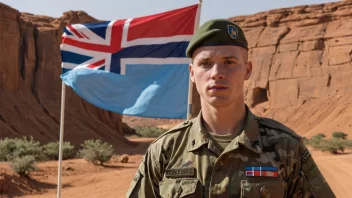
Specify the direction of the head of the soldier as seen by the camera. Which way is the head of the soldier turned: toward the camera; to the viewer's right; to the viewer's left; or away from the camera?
toward the camera

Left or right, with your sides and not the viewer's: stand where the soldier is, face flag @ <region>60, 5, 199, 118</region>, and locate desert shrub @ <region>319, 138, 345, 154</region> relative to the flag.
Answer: right

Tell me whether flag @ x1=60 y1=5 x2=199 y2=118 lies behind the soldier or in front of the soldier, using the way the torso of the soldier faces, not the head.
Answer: behind

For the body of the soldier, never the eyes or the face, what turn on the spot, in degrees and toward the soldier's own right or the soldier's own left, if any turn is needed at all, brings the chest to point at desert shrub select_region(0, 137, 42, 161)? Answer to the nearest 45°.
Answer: approximately 135° to the soldier's own right

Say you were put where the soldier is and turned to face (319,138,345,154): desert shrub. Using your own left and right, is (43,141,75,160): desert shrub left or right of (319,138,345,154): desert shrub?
left

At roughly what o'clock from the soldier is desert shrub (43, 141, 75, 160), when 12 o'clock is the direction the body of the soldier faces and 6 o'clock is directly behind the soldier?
The desert shrub is roughly at 5 o'clock from the soldier.

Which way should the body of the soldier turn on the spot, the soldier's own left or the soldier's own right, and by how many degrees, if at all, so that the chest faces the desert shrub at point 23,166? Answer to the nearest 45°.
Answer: approximately 135° to the soldier's own right

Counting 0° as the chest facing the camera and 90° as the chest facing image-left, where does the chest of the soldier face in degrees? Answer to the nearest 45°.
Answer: approximately 0°

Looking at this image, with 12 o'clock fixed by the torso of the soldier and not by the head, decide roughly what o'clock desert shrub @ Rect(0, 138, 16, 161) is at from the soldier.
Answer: The desert shrub is roughly at 5 o'clock from the soldier.

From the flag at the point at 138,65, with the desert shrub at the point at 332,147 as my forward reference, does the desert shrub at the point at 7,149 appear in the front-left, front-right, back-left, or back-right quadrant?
front-left

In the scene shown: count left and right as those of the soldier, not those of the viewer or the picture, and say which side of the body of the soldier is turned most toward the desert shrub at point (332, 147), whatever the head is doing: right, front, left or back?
back
